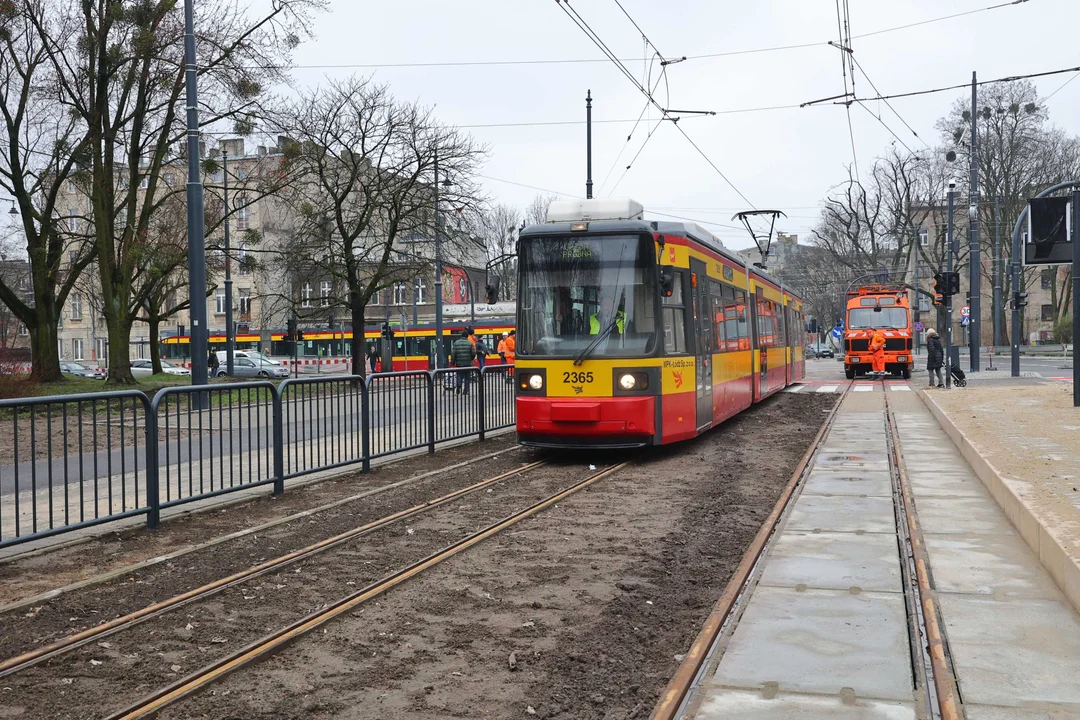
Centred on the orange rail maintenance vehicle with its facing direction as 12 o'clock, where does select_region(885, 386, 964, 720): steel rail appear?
The steel rail is roughly at 12 o'clock from the orange rail maintenance vehicle.

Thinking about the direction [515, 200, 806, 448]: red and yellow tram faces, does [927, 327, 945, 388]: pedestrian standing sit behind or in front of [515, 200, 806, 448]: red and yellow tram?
behind

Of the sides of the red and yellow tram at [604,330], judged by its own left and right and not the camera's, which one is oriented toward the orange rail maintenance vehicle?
back

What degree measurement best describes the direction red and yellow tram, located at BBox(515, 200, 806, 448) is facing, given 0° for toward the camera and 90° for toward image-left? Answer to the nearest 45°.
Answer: approximately 0°

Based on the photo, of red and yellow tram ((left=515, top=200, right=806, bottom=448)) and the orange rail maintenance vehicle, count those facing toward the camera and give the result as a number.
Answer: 2

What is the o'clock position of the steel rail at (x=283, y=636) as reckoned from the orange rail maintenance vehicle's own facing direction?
The steel rail is roughly at 12 o'clock from the orange rail maintenance vehicle.

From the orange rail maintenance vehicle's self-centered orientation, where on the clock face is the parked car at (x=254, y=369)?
The parked car is roughly at 3 o'clock from the orange rail maintenance vehicle.

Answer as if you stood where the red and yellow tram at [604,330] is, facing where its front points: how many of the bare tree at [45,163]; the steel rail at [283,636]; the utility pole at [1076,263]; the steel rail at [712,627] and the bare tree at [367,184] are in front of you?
2

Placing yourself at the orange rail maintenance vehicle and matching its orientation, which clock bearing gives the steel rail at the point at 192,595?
The steel rail is roughly at 12 o'clock from the orange rail maintenance vehicle.

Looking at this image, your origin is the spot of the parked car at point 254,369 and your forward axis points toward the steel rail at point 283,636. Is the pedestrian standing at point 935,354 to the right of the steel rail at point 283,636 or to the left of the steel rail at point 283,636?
left

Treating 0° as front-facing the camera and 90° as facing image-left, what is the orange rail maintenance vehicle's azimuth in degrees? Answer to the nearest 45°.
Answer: approximately 0°

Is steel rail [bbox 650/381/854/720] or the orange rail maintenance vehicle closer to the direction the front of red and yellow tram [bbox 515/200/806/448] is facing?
the steel rail
